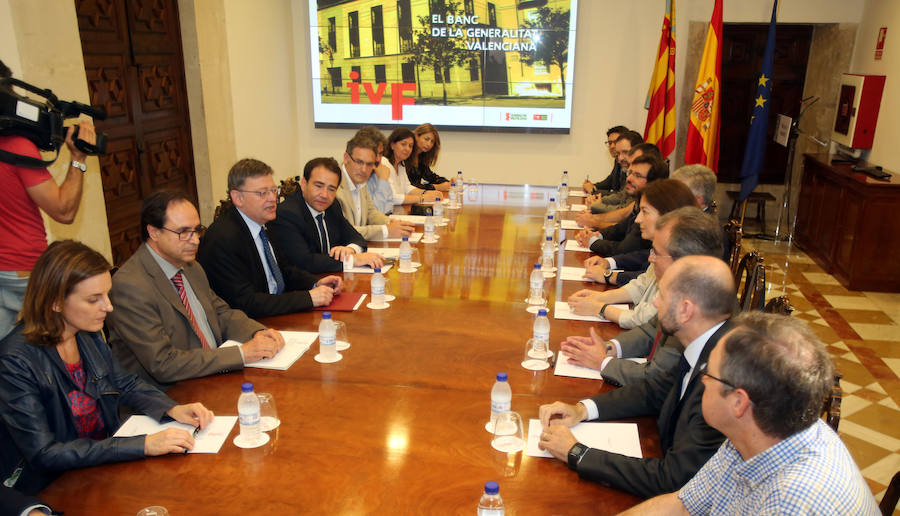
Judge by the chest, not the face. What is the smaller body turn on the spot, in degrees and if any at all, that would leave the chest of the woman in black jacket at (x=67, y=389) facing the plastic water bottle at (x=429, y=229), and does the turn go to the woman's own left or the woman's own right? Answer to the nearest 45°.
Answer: approximately 90° to the woman's own left

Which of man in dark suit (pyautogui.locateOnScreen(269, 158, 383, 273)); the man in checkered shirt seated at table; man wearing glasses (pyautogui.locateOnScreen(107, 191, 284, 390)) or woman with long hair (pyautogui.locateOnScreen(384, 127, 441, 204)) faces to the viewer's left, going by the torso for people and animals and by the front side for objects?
the man in checkered shirt seated at table

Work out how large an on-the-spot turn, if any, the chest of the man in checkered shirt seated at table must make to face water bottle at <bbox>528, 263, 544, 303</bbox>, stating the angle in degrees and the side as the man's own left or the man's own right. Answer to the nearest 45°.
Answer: approximately 45° to the man's own right

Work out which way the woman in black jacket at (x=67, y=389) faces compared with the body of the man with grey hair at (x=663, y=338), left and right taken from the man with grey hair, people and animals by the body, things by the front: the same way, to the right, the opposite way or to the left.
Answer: the opposite way

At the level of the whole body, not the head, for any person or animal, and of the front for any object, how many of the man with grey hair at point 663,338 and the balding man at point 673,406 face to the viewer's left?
2

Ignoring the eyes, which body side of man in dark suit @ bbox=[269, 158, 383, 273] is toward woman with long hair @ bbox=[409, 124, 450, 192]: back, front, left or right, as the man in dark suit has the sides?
left

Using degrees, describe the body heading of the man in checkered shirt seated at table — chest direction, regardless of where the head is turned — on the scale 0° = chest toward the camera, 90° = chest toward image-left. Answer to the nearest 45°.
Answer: approximately 90°

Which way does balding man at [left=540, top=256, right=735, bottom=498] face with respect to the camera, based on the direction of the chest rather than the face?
to the viewer's left

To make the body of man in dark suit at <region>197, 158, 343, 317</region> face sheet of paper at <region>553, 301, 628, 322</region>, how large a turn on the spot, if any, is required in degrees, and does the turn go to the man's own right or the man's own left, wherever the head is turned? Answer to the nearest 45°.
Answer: approximately 45° to the man's own left

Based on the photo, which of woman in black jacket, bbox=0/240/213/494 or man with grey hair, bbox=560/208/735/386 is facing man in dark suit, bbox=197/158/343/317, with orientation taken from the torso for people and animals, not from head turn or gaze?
the man with grey hair

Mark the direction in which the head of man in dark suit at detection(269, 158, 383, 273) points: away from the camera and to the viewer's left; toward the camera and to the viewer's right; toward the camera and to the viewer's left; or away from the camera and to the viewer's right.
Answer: toward the camera and to the viewer's right

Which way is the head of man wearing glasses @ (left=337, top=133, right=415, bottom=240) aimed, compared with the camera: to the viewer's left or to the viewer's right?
to the viewer's right
